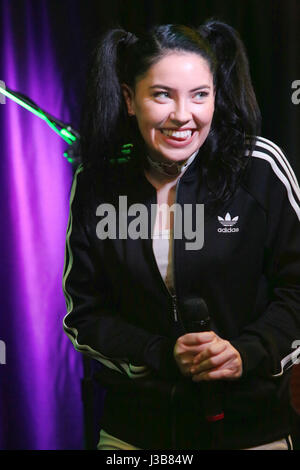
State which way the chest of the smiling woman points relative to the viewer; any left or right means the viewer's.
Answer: facing the viewer
